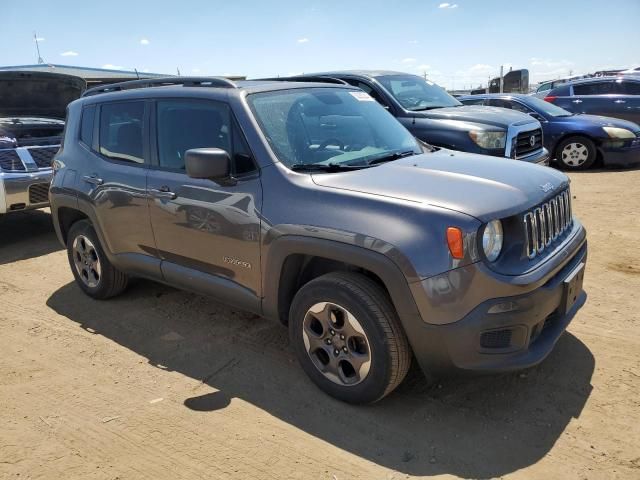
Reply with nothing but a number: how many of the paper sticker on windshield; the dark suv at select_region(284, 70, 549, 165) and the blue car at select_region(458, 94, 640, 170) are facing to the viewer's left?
0

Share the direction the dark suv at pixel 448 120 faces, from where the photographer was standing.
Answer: facing the viewer and to the right of the viewer

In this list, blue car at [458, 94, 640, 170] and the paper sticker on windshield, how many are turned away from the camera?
0

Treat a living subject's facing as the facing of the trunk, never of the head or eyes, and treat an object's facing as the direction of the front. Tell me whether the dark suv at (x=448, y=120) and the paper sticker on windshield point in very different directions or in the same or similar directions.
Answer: same or similar directions

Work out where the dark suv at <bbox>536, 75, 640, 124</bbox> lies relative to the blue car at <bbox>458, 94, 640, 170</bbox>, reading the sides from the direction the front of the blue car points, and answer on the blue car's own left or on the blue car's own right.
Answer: on the blue car's own left

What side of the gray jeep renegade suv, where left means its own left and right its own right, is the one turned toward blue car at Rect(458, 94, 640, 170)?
left

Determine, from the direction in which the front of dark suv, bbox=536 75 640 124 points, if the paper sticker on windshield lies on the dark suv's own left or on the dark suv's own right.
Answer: on the dark suv's own right

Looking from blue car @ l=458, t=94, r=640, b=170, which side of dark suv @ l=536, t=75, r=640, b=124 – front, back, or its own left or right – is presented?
right

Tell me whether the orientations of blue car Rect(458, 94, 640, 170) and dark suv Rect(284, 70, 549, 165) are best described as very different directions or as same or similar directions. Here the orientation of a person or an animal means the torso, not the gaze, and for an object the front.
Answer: same or similar directions

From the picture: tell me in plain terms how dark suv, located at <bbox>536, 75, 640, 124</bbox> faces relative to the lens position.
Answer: facing to the right of the viewer

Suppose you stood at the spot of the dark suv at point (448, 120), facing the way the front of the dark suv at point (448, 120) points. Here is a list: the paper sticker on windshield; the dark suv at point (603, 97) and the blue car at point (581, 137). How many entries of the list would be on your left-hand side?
2
